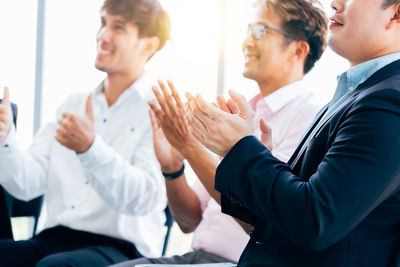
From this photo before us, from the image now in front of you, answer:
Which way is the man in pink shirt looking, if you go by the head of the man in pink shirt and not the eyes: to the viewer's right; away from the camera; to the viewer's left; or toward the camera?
to the viewer's left

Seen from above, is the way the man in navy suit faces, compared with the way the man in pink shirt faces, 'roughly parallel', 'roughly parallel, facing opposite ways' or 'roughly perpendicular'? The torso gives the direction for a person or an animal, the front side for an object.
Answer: roughly parallel

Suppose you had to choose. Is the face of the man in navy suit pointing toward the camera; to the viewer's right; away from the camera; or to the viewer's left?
to the viewer's left

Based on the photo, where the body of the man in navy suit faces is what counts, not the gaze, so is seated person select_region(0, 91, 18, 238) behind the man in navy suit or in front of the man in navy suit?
in front

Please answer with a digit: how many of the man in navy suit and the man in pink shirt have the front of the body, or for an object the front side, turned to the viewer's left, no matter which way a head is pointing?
2

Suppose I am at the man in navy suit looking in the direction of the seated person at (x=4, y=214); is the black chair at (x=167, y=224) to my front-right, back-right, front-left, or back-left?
front-right

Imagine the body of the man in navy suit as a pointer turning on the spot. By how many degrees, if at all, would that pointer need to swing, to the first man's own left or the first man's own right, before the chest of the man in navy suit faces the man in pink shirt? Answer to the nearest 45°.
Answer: approximately 90° to the first man's own right

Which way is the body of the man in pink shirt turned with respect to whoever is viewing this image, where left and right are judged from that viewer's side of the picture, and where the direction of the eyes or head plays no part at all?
facing to the left of the viewer

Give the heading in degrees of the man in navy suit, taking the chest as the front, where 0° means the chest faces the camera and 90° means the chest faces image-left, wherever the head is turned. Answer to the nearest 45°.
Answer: approximately 90°

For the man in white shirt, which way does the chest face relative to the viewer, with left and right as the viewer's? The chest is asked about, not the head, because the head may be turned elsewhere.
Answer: facing the viewer and to the left of the viewer

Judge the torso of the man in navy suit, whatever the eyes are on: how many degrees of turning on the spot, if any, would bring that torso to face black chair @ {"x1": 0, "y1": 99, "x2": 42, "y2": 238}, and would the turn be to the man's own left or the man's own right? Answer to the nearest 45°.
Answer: approximately 45° to the man's own right

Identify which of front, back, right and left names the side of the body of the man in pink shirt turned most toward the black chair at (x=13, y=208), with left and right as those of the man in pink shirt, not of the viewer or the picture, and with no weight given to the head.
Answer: front

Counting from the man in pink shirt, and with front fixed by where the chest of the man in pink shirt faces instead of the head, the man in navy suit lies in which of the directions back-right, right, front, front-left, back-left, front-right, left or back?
left
